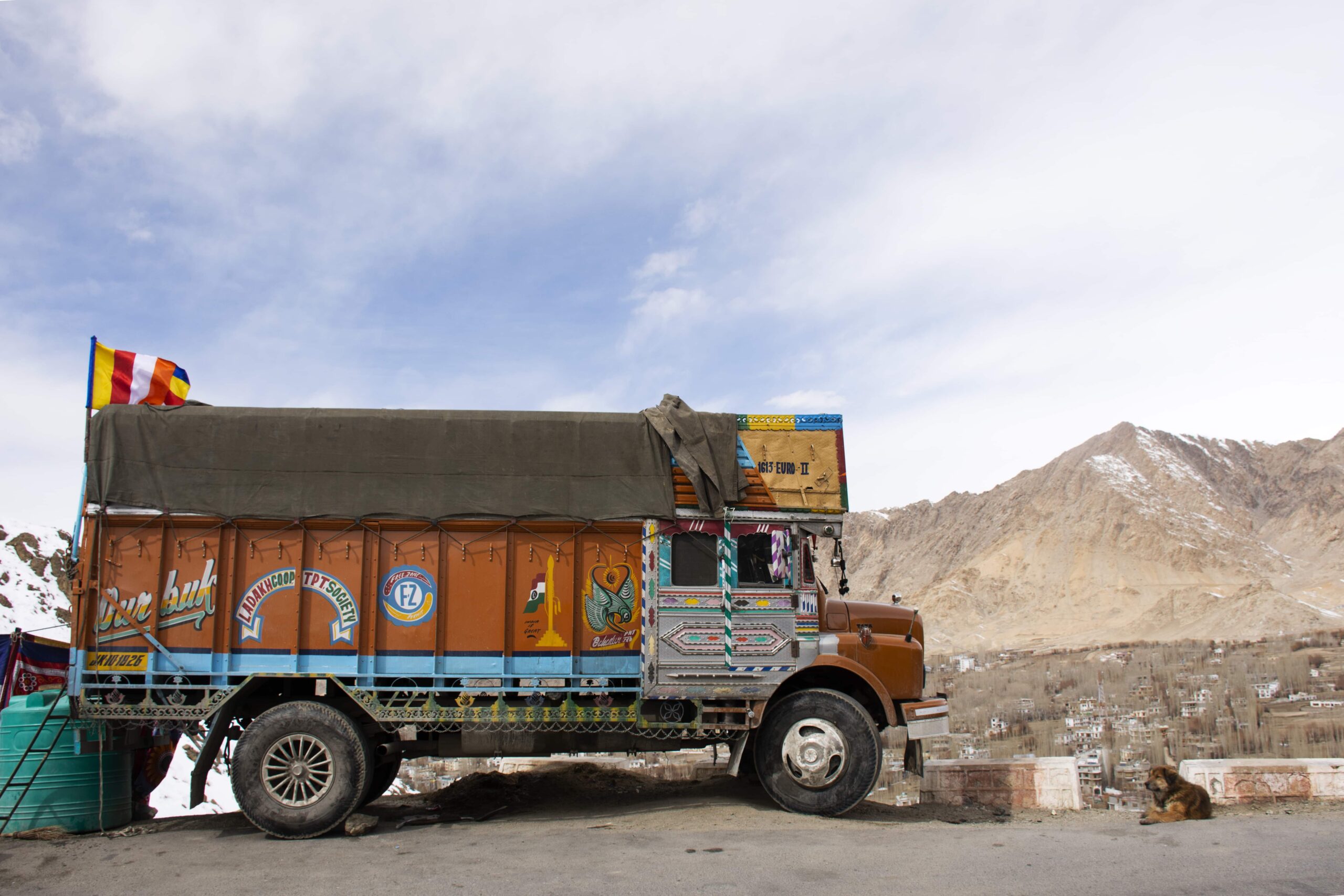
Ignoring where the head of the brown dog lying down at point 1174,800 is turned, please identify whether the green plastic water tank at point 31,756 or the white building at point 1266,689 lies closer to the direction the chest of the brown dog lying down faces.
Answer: the green plastic water tank

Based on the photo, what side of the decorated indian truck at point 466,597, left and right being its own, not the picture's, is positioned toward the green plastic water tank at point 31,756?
back

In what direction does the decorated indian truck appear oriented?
to the viewer's right

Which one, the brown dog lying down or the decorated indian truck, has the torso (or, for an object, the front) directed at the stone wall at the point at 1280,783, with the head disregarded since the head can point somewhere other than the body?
the decorated indian truck

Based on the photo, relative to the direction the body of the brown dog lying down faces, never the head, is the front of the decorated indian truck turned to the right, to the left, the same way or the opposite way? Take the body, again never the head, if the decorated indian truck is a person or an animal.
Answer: the opposite way

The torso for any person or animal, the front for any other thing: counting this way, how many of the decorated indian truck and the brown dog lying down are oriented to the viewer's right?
1

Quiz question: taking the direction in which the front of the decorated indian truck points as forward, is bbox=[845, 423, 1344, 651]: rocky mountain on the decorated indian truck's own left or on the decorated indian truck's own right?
on the decorated indian truck's own left

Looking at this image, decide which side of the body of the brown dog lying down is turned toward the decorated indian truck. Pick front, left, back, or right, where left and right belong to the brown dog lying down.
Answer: front

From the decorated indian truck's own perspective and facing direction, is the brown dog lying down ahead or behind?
ahead

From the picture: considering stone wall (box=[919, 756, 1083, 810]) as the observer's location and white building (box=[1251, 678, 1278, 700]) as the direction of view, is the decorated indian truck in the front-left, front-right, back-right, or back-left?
back-left

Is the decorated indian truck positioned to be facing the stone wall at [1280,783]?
yes

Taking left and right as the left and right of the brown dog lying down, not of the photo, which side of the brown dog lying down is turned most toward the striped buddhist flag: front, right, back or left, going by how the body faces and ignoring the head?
front

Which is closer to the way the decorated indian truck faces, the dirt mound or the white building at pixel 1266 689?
the white building

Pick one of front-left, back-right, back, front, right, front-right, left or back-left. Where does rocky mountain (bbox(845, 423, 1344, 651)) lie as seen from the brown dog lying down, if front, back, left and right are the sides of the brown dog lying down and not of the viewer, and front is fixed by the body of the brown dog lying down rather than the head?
back-right

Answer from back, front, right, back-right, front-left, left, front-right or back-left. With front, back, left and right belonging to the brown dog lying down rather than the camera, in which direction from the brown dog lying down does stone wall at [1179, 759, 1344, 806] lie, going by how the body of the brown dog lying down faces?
back
